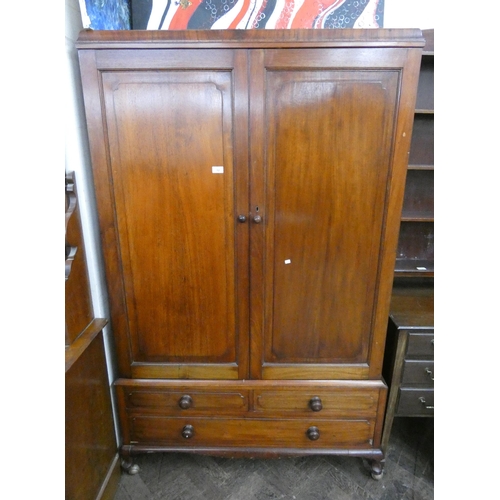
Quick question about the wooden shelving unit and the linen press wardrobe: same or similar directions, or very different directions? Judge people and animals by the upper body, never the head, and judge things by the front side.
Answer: same or similar directions

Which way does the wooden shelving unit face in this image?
toward the camera

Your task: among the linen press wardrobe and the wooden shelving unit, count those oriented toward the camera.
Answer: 2

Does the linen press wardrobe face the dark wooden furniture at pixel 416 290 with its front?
no

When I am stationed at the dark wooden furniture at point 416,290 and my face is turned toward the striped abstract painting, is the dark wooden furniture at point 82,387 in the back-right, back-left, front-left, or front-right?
front-left

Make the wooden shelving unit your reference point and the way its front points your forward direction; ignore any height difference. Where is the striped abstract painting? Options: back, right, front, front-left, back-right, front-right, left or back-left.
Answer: front-right

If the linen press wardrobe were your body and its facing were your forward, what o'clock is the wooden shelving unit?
The wooden shelving unit is roughly at 8 o'clock from the linen press wardrobe.

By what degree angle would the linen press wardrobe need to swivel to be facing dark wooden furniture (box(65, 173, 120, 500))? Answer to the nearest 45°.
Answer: approximately 90° to its right

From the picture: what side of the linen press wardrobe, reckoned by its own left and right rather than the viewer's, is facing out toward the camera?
front

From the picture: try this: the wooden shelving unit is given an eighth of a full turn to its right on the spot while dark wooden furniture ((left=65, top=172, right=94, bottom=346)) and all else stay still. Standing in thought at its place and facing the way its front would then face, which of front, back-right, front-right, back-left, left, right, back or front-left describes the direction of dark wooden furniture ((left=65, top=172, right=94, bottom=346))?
front

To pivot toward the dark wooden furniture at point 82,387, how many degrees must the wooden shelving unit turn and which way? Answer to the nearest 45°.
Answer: approximately 45° to its right

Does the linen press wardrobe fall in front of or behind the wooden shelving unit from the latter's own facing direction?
in front

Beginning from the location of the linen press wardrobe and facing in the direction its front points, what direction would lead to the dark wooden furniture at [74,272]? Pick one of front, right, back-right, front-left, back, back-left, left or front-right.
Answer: right

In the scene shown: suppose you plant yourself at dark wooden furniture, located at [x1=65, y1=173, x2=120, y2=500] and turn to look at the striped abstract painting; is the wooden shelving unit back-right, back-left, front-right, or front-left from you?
front-right
